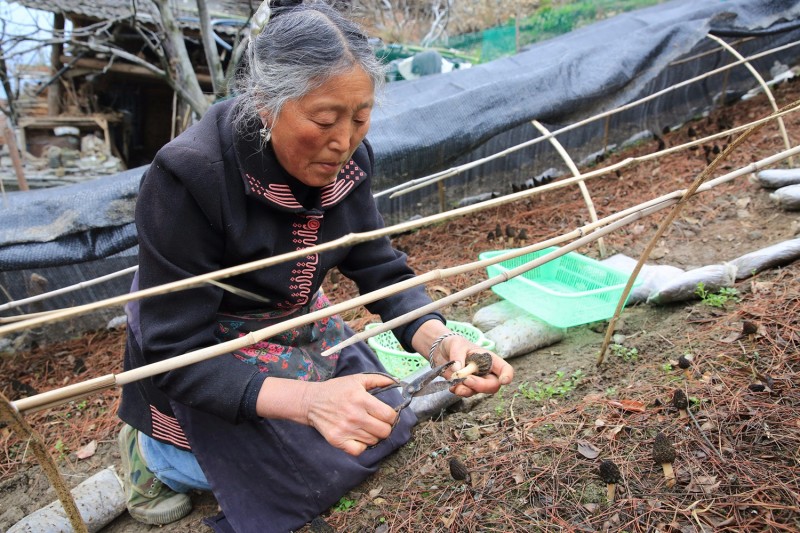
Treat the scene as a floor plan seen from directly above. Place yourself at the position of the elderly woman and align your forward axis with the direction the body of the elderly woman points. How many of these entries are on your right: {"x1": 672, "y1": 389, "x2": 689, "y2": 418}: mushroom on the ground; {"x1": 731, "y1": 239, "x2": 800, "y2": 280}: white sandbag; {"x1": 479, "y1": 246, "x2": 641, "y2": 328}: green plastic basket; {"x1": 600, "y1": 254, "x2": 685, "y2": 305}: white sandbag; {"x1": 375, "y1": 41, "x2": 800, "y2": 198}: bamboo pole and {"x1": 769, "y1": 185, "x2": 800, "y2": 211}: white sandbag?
0

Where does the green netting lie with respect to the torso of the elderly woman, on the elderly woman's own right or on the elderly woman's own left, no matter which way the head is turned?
on the elderly woman's own left

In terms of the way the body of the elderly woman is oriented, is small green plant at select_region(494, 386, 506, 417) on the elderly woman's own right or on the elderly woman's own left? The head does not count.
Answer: on the elderly woman's own left

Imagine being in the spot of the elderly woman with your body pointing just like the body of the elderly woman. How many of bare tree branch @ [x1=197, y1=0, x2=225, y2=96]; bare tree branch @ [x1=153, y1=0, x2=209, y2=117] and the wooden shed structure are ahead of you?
0

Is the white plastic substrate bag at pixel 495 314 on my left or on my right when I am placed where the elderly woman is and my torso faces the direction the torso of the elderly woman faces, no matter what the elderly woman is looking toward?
on my left

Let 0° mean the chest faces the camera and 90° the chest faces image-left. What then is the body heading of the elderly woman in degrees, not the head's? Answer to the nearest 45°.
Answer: approximately 315°

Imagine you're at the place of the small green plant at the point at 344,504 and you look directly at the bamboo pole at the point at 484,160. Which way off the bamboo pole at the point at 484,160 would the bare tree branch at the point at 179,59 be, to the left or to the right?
left

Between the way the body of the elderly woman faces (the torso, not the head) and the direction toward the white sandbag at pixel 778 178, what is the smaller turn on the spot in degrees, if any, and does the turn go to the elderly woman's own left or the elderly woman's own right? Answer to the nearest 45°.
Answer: approximately 90° to the elderly woman's own left

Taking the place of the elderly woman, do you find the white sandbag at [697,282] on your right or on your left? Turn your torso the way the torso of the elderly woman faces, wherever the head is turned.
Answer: on your left

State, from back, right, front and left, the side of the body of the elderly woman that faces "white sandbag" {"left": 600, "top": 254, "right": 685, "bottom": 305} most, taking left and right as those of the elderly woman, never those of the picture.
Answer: left

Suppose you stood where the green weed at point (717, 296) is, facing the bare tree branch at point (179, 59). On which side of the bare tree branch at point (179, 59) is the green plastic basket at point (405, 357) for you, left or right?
left

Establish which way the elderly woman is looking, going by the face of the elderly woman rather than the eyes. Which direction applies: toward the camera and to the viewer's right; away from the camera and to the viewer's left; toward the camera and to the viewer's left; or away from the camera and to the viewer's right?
toward the camera and to the viewer's right

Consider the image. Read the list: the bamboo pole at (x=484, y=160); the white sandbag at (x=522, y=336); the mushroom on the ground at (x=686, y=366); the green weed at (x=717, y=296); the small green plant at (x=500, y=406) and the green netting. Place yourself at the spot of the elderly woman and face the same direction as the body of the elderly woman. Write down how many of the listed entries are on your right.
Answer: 0

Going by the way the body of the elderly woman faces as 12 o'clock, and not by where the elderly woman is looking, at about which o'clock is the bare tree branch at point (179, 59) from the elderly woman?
The bare tree branch is roughly at 7 o'clock from the elderly woman.

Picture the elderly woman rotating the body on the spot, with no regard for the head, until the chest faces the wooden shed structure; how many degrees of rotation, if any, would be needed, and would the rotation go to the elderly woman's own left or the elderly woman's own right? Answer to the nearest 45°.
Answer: approximately 135° to the elderly woman's own left

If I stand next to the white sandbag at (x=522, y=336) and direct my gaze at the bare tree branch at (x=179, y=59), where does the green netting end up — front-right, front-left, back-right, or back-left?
front-right
